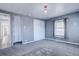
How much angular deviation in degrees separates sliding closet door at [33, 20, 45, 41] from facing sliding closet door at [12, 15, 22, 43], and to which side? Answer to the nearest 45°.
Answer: approximately 90° to its right

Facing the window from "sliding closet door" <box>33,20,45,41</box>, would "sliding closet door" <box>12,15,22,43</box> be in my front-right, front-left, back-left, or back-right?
back-right

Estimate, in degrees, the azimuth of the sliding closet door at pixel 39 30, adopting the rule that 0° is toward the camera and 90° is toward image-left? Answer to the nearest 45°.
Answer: approximately 315°

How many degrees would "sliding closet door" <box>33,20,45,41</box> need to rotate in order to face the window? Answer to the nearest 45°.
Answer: approximately 45° to its left
